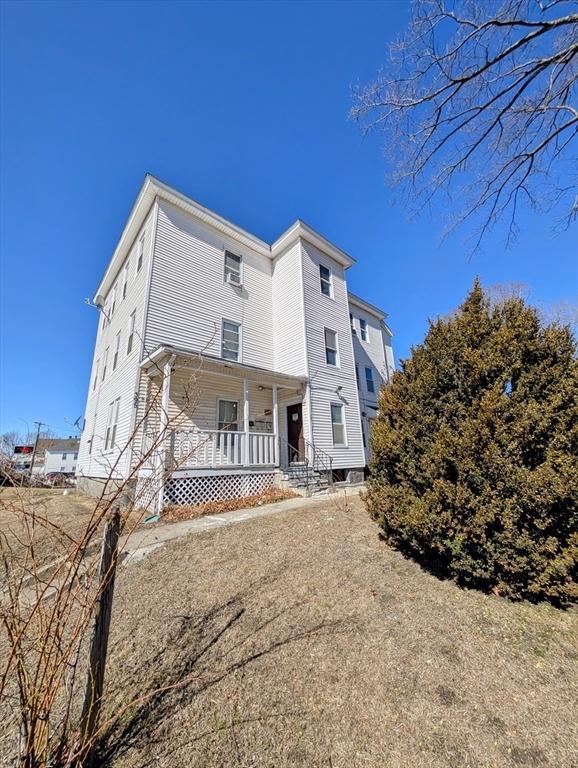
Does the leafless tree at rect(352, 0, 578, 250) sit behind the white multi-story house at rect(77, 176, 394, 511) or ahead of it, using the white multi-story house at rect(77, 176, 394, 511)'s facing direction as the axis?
ahead

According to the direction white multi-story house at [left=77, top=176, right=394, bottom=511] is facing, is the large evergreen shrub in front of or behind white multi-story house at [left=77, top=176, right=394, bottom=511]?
in front
